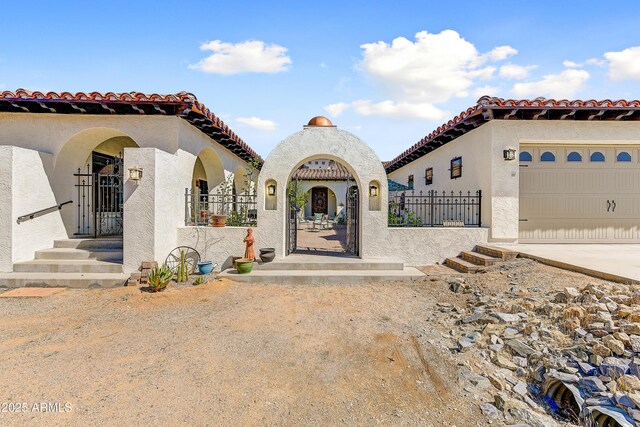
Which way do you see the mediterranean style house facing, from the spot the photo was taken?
facing the viewer

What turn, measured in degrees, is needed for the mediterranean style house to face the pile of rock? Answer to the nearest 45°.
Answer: approximately 45° to its left

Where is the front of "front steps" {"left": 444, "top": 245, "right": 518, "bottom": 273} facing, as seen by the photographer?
facing the viewer and to the left of the viewer

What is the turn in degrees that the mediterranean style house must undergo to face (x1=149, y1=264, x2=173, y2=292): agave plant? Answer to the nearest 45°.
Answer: approximately 45° to its right
